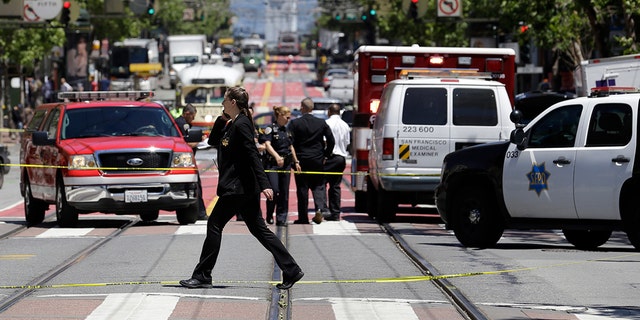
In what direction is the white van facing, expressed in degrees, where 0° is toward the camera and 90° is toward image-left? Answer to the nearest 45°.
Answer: approximately 180°

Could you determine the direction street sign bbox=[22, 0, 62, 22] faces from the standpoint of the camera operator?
facing the viewer

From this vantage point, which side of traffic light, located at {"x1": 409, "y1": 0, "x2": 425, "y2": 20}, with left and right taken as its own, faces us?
front

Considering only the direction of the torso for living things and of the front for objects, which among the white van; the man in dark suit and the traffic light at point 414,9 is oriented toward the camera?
the traffic light

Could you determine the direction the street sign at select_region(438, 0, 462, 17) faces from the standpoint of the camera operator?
facing the viewer

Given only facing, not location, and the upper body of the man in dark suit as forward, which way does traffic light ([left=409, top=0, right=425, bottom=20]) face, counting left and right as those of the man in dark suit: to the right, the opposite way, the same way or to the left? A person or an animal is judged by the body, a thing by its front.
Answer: the opposite way

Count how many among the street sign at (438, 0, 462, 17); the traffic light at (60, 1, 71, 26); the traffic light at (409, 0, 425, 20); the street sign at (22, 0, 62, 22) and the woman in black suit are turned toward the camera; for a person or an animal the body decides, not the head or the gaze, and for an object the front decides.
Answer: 4

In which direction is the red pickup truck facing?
toward the camera

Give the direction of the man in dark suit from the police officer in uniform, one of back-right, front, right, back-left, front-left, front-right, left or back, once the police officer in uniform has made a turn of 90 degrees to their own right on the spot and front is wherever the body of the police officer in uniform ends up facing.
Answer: back

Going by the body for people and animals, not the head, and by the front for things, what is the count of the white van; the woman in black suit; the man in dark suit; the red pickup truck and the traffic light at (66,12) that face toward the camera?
2

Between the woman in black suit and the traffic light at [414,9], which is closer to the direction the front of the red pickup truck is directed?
the woman in black suit

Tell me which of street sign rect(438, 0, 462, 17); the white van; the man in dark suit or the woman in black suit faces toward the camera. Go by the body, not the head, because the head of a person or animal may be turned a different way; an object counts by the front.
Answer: the street sign

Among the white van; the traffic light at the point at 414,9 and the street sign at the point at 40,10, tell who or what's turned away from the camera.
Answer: the white van
